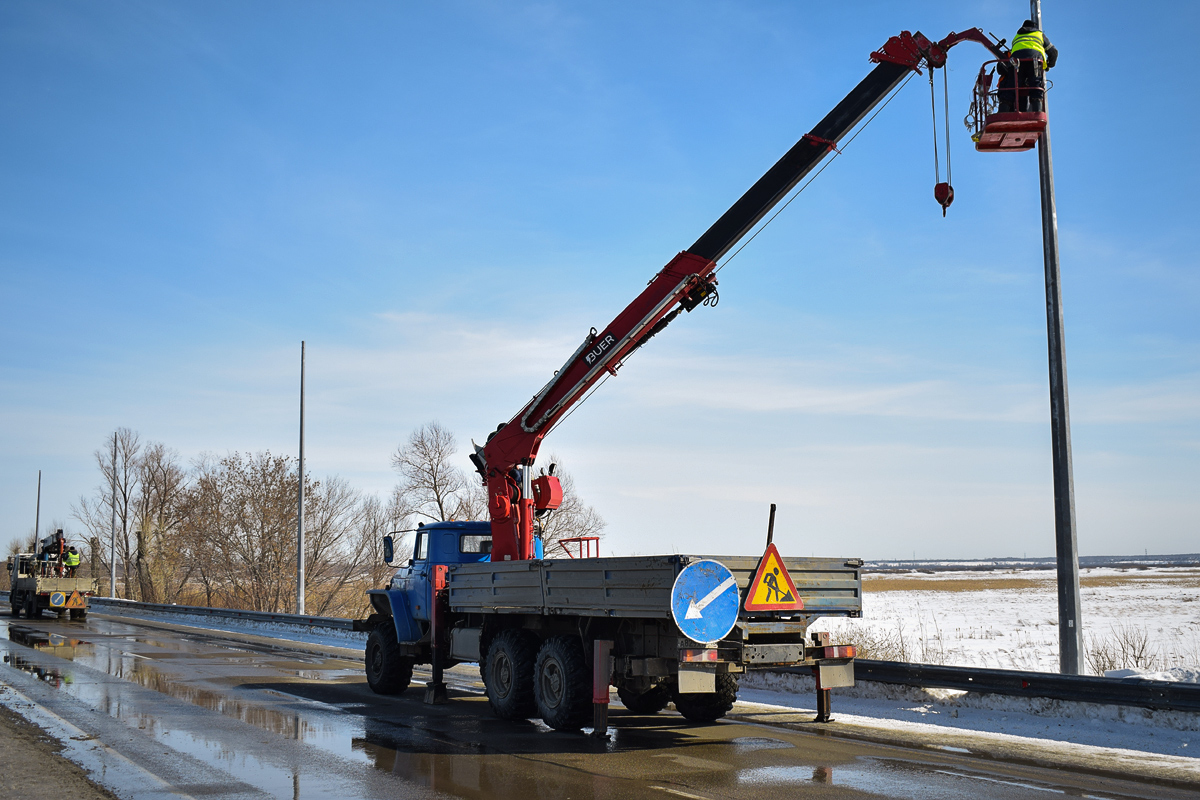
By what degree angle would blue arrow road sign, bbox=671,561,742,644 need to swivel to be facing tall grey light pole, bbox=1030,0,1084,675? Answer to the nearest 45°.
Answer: approximately 90° to its left

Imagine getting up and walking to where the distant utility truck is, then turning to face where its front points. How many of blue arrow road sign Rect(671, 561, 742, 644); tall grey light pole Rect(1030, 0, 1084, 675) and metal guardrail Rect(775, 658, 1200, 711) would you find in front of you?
0

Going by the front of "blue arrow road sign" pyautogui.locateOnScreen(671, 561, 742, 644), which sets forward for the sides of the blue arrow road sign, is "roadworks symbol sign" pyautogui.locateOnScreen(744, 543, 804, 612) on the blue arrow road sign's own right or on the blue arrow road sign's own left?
on the blue arrow road sign's own left

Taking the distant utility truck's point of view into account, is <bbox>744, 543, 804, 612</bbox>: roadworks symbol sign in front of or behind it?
behind

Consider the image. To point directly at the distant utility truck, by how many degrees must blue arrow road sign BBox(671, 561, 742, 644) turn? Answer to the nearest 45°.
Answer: approximately 180°

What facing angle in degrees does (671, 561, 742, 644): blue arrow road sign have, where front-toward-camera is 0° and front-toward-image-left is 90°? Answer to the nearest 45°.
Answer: approximately 315°

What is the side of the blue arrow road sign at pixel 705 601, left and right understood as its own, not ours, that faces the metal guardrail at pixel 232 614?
back

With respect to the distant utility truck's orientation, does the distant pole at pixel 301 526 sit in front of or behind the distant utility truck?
behind

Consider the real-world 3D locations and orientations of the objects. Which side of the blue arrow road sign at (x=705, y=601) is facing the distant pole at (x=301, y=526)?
back

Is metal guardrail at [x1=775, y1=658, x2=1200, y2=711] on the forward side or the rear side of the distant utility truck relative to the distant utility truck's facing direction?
on the rear side

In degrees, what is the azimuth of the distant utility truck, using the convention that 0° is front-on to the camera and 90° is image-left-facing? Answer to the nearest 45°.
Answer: approximately 135°
